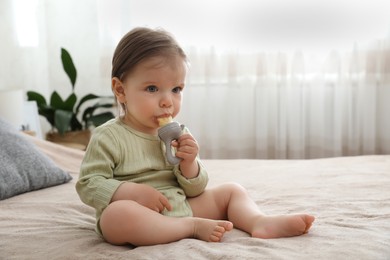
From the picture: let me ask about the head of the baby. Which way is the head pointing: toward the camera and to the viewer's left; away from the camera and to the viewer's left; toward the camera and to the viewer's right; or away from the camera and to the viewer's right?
toward the camera and to the viewer's right

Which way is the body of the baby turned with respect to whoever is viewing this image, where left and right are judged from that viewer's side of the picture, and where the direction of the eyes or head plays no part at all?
facing the viewer and to the right of the viewer

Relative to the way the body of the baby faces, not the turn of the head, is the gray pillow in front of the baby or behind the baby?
behind

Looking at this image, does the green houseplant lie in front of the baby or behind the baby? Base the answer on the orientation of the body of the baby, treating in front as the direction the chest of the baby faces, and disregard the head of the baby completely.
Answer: behind
